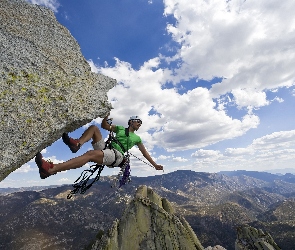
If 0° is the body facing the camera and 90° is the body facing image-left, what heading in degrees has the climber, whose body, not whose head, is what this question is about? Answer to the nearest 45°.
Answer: approximately 45°
